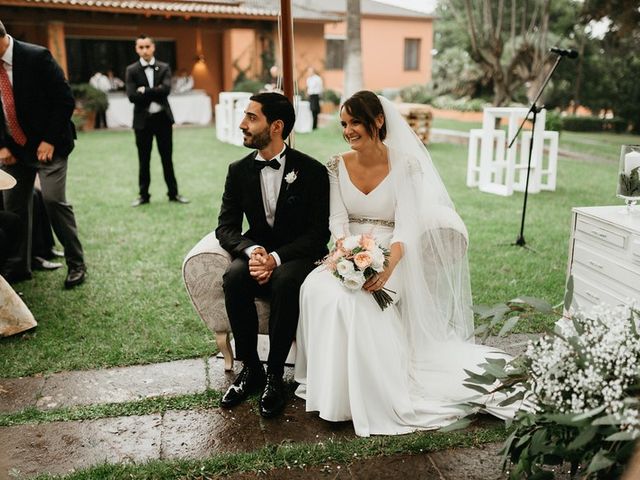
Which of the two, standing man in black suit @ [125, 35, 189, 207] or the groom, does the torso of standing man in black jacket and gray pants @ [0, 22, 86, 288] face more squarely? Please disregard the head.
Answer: the groom

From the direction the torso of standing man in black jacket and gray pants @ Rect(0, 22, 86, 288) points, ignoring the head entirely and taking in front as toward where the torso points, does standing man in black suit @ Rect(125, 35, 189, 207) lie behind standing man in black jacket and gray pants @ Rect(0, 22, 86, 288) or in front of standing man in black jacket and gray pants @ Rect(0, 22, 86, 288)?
behind

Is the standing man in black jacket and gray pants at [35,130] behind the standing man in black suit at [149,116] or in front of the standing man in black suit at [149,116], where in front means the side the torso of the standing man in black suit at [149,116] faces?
in front

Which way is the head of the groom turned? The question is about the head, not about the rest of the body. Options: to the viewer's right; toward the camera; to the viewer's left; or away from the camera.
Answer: to the viewer's left

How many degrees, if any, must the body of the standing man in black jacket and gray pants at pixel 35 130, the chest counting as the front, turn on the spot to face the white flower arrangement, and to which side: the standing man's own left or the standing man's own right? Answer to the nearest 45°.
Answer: approximately 45° to the standing man's own left

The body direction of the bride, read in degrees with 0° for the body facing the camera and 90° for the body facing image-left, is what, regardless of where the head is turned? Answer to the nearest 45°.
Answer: approximately 45°

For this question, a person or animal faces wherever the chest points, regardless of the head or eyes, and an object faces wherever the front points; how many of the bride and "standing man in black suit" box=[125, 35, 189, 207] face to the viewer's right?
0

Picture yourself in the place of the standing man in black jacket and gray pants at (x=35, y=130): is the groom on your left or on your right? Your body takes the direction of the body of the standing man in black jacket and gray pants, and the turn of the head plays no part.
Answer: on your left

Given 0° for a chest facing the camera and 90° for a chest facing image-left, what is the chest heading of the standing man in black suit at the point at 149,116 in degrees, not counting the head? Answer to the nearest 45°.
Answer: approximately 0°

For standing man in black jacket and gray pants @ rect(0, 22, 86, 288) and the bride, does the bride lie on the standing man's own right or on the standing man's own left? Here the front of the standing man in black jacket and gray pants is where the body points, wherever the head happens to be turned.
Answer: on the standing man's own left

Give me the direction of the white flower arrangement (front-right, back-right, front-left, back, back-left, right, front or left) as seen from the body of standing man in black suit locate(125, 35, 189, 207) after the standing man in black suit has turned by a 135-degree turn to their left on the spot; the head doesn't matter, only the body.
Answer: back-right

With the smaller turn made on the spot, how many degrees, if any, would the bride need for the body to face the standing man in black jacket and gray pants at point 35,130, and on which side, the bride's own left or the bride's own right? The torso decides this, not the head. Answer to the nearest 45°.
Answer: approximately 90° to the bride's own right
